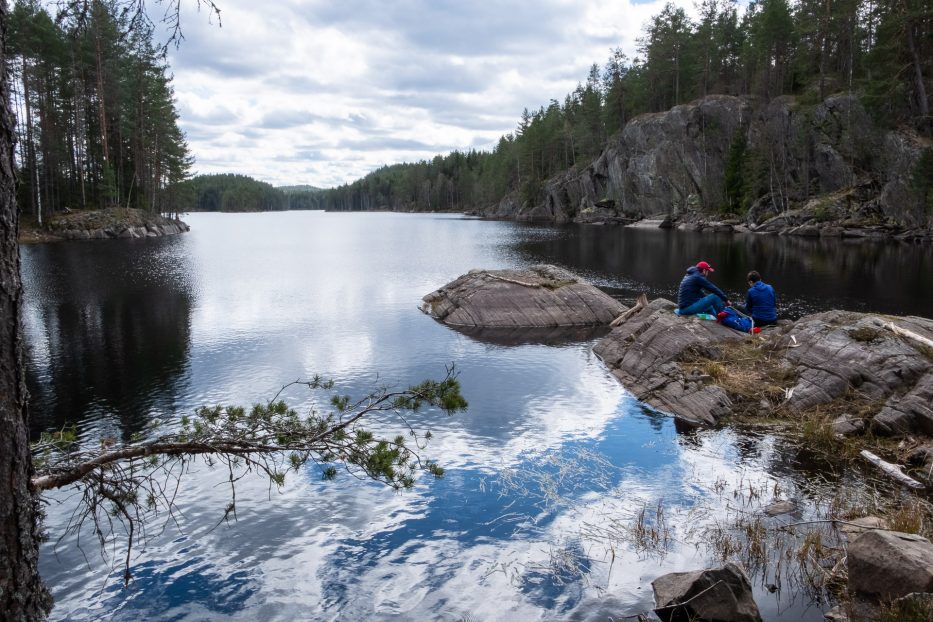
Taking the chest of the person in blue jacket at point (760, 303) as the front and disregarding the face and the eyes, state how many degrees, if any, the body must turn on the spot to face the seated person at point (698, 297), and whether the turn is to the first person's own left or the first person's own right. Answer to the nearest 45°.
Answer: approximately 45° to the first person's own left

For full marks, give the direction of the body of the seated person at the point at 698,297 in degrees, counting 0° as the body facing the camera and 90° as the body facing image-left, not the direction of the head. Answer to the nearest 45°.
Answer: approximately 270°

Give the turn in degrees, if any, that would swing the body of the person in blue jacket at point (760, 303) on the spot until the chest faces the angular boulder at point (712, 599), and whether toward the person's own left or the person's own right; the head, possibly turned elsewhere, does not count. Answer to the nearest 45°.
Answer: approximately 135° to the person's own left

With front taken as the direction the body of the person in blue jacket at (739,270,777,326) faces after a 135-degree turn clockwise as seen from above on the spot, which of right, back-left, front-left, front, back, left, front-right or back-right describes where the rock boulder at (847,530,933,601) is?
right

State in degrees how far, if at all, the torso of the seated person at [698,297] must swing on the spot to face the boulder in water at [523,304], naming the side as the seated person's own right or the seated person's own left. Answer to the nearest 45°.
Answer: approximately 135° to the seated person's own left

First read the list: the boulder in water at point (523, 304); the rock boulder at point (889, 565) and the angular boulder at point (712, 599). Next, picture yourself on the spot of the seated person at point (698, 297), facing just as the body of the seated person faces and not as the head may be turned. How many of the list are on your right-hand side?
2

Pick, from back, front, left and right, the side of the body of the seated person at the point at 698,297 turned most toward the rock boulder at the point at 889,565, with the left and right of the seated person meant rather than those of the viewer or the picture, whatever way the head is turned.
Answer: right

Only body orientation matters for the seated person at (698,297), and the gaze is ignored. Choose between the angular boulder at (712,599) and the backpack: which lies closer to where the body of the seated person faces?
the backpack

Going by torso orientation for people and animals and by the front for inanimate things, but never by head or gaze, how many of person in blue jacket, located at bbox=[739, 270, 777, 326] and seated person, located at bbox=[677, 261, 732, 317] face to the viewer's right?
1

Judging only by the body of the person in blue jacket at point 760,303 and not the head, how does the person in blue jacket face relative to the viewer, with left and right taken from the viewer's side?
facing away from the viewer and to the left of the viewer

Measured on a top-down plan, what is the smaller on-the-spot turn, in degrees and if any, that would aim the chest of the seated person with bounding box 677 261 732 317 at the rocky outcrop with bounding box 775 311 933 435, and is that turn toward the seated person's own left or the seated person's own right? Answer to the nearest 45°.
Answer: approximately 45° to the seated person's own right
